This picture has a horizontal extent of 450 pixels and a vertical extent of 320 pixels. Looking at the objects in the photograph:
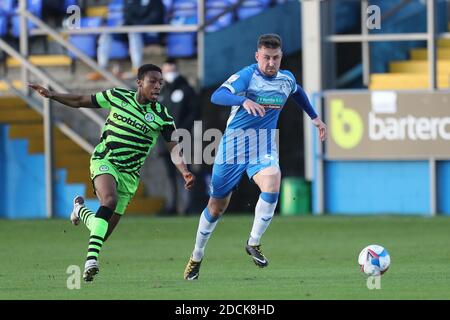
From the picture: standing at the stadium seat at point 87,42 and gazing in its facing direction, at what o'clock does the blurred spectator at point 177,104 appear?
The blurred spectator is roughly at 11 o'clock from the stadium seat.

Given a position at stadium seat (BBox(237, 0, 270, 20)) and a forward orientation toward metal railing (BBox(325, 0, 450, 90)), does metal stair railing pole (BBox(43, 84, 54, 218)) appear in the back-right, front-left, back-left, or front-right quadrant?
back-right

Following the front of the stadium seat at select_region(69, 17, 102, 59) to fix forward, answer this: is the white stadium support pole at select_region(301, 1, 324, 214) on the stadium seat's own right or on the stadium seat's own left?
on the stadium seat's own left

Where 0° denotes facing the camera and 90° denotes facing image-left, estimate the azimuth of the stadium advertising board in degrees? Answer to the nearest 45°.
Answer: approximately 0°

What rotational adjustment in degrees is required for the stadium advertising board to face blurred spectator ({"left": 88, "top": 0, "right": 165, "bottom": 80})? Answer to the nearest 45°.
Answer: approximately 90° to its right

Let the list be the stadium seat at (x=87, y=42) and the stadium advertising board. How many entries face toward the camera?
2

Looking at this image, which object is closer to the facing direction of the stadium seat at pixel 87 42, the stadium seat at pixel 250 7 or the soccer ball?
the soccer ball

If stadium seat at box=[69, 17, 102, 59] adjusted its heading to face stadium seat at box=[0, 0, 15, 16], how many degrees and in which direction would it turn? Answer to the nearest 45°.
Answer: approximately 135° to its right

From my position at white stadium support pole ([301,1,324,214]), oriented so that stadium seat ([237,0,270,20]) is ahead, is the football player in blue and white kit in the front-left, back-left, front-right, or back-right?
back-left
